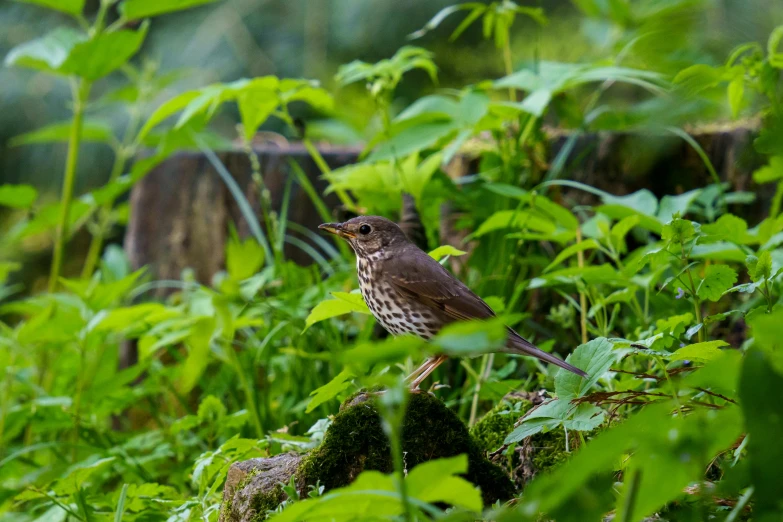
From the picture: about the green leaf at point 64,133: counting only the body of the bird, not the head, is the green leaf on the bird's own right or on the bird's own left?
on the bird's own right

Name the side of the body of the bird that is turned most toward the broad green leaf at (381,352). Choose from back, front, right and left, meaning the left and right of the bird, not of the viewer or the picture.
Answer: left

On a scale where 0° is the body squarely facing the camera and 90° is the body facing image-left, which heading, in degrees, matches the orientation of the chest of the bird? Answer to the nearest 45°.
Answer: approximately 90°

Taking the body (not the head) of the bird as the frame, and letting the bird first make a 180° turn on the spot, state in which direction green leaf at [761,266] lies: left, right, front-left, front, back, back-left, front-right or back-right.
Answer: front-right

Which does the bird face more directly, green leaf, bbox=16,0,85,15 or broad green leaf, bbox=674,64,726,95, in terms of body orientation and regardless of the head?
the green leaf
